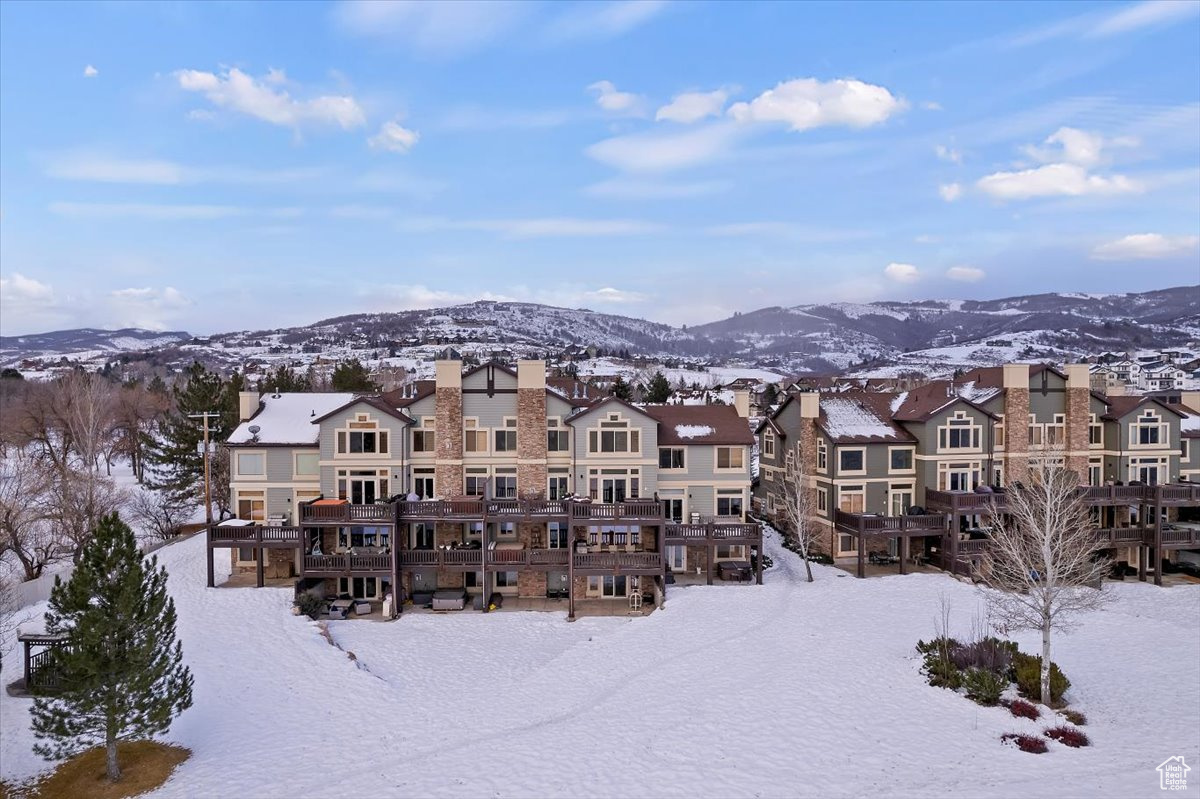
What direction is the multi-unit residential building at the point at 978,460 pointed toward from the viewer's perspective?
toward the camera

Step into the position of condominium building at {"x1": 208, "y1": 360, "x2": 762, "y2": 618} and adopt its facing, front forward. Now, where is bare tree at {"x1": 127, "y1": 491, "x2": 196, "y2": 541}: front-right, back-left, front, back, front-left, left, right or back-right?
back-right

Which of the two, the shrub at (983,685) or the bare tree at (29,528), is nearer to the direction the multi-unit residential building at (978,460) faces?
the shrub

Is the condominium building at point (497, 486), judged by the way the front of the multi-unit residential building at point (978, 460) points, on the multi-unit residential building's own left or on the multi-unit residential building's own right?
on the multi-unit residential building's own right

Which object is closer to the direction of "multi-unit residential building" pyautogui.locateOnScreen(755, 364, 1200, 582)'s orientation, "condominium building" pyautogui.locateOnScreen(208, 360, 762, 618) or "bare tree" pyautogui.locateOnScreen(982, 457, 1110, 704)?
the bare tree

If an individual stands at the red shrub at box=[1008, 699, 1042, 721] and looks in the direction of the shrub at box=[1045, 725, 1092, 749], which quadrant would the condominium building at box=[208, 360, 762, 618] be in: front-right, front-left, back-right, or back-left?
back-right

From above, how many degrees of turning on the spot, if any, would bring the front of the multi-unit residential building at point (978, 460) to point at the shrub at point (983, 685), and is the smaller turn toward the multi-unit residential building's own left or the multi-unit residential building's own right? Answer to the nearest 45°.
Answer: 0° — it already faces it

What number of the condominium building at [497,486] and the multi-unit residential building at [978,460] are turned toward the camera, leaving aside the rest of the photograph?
2

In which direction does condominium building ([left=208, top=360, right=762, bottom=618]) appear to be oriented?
toward the camera

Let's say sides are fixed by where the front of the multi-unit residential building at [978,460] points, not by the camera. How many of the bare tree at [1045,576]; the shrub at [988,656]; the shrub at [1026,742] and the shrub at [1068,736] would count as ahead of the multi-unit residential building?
4

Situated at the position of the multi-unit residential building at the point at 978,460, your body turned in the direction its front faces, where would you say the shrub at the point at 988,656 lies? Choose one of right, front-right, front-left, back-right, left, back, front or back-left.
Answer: front

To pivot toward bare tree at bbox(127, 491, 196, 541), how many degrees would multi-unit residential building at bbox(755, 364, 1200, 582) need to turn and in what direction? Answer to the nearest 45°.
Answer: approximately 90° to its right

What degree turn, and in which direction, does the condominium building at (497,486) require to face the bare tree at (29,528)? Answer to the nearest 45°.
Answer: approximately 90° to its right

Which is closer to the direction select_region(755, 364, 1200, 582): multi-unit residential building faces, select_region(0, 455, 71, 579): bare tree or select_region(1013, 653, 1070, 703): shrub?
the shrub
